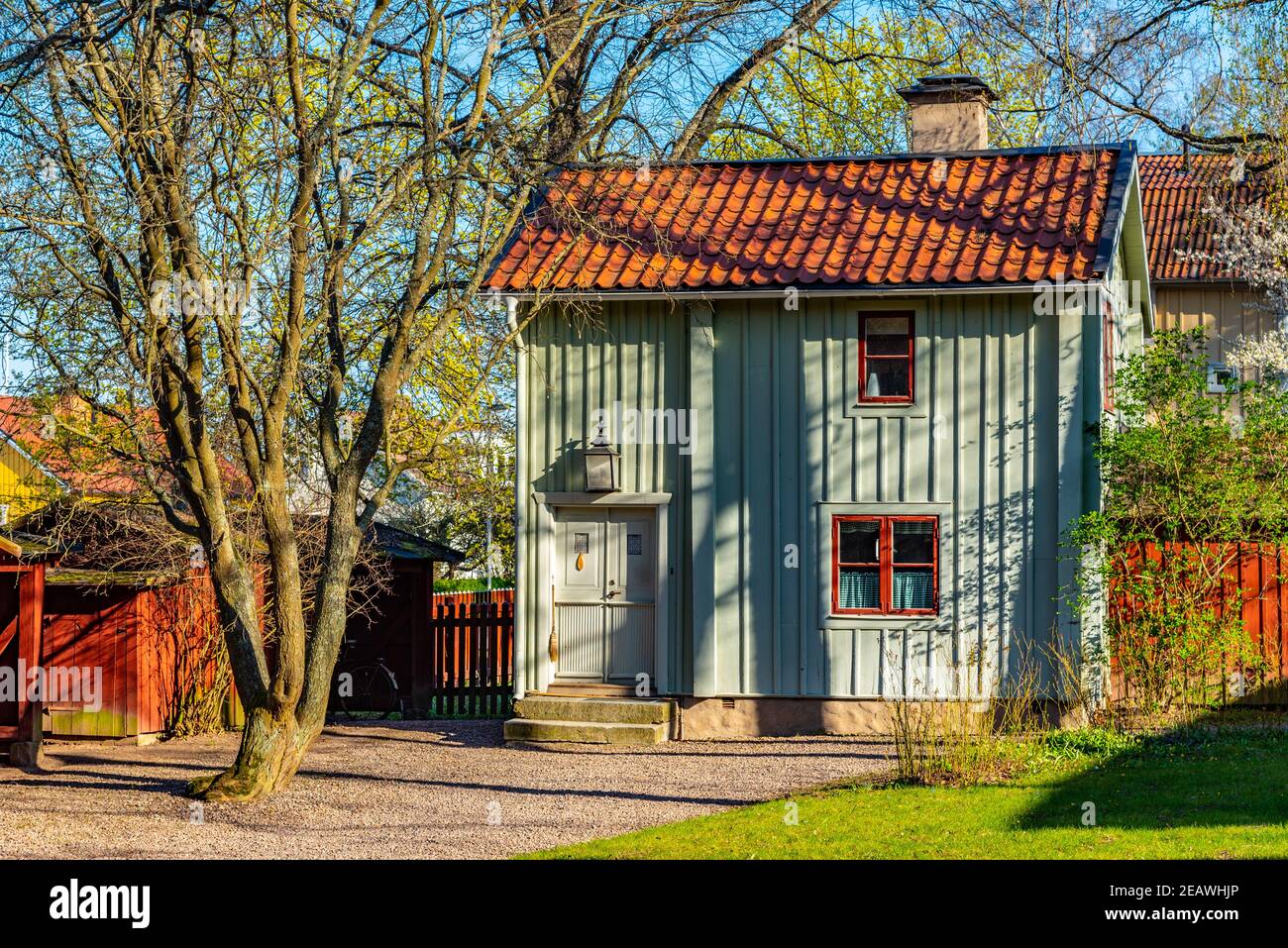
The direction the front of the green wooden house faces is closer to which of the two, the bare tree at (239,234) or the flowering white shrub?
the bare tree

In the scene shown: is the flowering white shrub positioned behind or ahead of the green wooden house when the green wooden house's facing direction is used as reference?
behind

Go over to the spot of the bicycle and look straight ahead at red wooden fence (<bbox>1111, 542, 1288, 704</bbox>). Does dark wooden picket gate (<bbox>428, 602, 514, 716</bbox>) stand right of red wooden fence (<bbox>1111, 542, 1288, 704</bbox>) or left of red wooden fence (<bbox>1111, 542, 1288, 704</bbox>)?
left

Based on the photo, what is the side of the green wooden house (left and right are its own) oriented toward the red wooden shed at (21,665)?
right

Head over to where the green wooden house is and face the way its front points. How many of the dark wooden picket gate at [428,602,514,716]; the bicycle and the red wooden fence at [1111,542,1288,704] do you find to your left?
1

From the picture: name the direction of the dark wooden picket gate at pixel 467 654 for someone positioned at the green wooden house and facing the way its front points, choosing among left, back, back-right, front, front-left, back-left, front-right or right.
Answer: back-right

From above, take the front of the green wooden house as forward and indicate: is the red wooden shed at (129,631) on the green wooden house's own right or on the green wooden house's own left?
on the green wooden house's own right

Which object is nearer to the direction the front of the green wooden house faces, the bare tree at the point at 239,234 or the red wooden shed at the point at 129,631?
the bare tree

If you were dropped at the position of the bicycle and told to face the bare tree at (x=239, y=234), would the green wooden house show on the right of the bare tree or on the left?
left

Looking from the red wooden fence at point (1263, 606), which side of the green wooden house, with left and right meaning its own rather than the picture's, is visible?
left

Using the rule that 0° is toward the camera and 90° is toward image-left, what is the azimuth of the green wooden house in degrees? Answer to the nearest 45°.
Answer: approximately 0°
